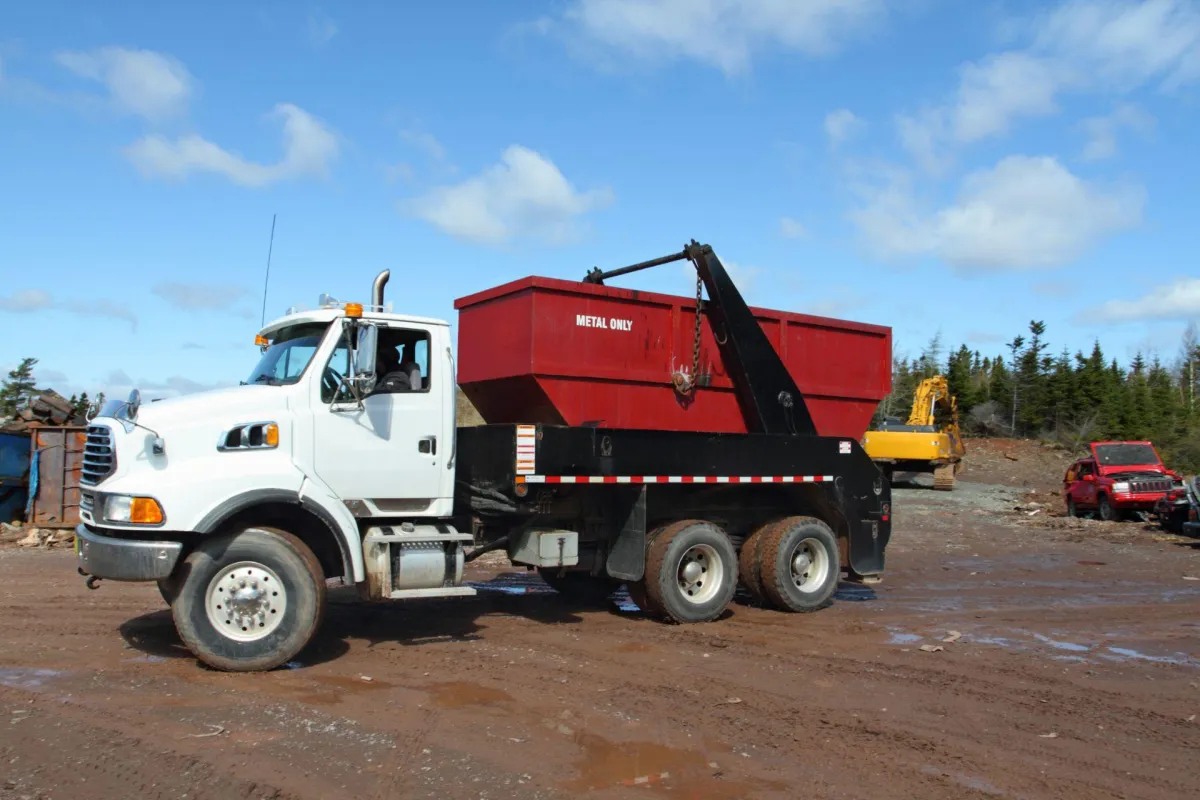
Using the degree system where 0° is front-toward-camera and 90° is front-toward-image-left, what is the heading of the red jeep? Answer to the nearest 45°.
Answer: approximately 315°

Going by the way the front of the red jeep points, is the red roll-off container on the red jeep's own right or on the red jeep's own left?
on the red jeep's own right

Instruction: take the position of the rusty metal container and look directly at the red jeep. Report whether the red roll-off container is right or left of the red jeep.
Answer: right

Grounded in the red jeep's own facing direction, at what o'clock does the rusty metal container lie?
The rusty metal container is roughly at 3 o'clock from the red jeep.

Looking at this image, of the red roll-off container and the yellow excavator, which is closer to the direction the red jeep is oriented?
the red roll-off container

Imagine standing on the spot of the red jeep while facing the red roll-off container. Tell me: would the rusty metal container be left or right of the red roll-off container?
right

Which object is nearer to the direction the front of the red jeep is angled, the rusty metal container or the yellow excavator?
the rusty metal container
